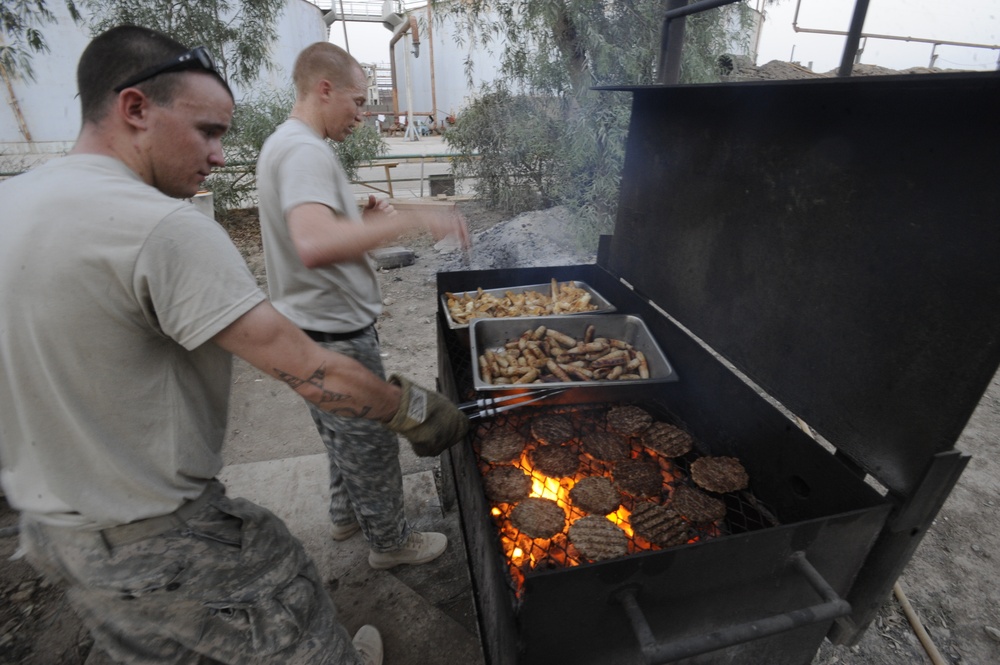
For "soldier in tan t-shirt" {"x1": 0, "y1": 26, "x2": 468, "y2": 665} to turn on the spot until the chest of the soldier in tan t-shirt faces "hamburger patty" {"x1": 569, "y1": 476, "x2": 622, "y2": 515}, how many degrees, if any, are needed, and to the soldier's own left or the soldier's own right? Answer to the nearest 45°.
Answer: approximately 45° to the soldier's own right

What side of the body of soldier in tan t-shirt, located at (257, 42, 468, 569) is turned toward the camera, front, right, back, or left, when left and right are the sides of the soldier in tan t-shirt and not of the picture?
right

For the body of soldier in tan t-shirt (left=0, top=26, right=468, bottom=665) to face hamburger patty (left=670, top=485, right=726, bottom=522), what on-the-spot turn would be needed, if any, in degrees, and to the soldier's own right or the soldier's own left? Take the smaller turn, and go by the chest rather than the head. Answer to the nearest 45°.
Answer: approximately 45° to the soldier's own right

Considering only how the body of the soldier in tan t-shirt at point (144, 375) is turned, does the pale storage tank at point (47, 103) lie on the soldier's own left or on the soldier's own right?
on the soldier's own left

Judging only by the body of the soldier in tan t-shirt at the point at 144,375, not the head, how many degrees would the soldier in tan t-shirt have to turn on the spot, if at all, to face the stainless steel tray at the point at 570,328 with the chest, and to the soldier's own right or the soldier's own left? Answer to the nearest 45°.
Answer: approximately 45° to the soldier's own right

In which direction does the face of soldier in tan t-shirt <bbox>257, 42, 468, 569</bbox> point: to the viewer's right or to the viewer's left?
to the viewer's right

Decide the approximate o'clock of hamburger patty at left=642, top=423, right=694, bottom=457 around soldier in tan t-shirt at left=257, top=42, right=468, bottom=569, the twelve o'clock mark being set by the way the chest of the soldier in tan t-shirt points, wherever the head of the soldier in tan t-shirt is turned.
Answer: The hamburger patty is roughly at 1 o'clock from the soldier in tan t-shirt.

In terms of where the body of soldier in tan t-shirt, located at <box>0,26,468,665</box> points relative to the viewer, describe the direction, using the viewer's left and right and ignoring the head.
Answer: facing away from the viewer and to the right of the viewer
